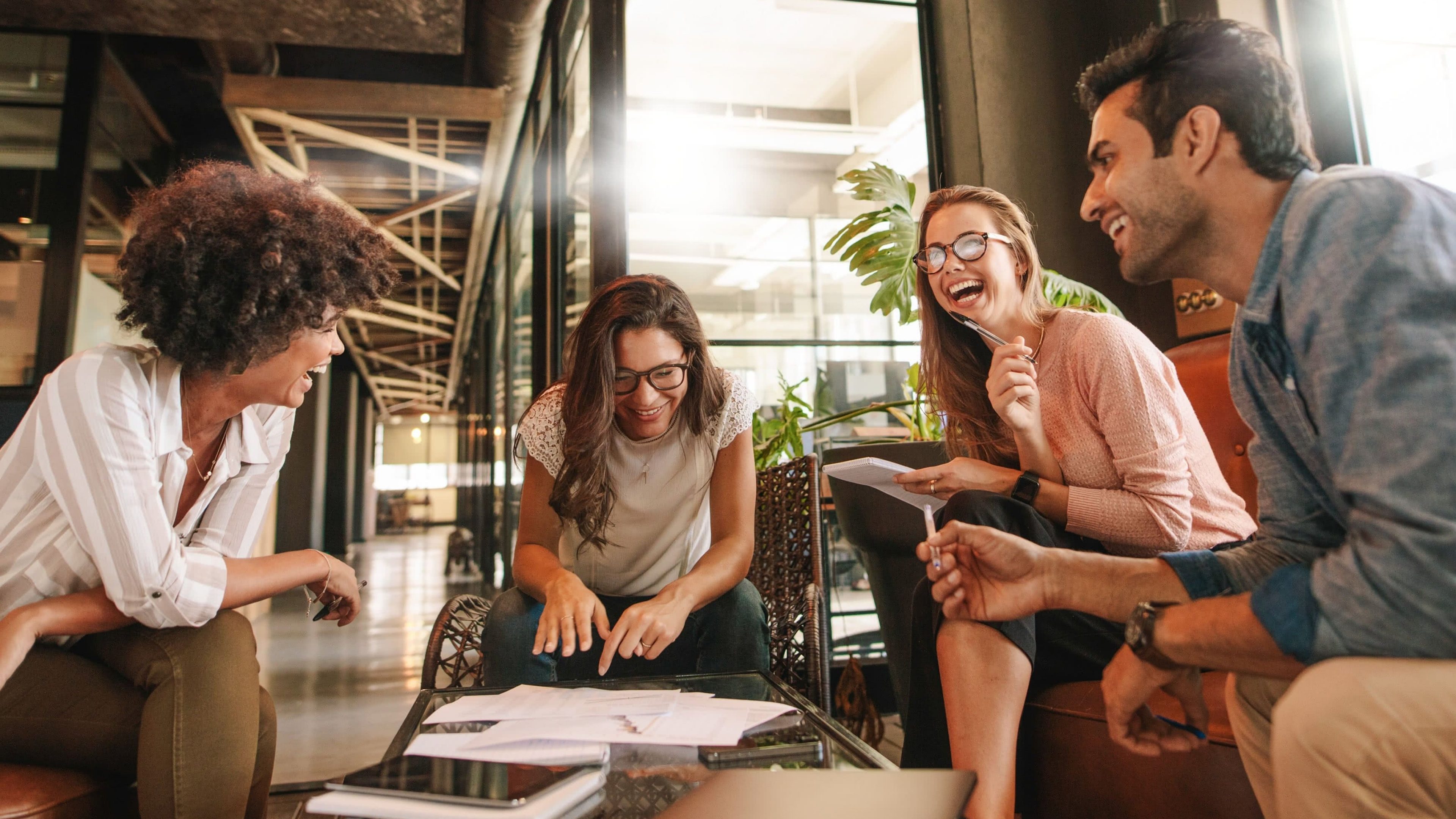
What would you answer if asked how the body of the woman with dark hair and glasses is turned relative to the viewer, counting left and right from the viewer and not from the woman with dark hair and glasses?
facing the viewer

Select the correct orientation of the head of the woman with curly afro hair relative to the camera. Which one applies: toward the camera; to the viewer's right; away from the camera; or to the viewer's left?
to the viewer's right

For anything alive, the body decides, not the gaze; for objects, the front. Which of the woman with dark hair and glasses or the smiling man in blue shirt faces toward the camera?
the woman with dark hair and glasses

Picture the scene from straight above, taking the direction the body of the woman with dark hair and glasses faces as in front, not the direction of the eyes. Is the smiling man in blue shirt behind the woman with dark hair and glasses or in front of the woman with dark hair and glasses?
in front

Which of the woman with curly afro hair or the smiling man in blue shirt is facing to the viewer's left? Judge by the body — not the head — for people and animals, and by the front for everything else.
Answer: the smiling man in blue shirt

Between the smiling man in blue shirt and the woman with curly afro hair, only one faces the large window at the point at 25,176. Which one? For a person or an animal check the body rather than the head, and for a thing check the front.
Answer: the smiling man in blue shirt

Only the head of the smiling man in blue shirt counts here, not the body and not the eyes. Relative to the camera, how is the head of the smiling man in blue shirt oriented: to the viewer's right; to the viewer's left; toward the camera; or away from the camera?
to the viewer's left

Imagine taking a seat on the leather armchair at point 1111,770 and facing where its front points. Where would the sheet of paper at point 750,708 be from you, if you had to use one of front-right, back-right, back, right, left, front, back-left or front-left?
front

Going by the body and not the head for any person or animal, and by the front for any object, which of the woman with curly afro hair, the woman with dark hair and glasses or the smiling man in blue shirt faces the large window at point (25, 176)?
the smiling man in blue shirt

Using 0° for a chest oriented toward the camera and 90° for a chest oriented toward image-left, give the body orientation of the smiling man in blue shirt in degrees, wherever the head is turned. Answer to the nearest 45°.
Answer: approximately 90°

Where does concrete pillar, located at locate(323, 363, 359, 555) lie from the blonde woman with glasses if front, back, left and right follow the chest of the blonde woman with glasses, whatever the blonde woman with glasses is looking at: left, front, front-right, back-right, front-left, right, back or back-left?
right

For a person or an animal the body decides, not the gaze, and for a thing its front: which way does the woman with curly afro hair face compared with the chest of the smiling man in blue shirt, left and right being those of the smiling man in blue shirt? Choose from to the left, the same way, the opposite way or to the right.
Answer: the opposite way

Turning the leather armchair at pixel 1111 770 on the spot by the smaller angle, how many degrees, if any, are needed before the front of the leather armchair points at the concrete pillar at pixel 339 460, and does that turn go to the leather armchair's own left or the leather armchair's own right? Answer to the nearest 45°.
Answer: approximately 90° to the leather armchair's own right

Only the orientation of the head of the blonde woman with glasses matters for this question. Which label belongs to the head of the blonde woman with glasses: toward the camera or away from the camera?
toward the camera

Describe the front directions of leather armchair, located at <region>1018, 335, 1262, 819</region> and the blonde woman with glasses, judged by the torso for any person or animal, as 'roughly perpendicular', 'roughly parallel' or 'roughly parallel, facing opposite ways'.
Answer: roughly parallel

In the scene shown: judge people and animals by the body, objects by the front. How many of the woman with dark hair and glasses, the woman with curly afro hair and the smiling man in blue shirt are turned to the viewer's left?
1

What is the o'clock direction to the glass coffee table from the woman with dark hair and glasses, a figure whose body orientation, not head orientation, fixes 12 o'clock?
The glass coffee table is roughly at 12 o'clock from the woman with dark hair and glasses.

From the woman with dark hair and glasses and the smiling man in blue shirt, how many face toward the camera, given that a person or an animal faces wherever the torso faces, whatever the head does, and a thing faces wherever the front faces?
1

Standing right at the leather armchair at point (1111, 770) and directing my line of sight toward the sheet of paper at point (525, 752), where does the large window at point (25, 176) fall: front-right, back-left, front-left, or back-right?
front-right

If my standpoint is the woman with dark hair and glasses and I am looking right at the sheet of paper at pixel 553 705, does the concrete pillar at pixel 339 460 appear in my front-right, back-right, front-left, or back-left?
back-right
